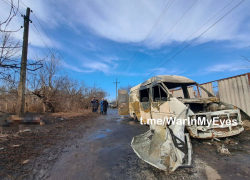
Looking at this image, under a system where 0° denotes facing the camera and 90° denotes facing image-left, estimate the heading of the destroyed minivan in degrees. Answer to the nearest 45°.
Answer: approximately 315°

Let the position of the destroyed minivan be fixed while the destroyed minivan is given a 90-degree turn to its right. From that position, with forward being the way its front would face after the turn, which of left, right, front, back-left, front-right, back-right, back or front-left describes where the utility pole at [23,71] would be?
front-right

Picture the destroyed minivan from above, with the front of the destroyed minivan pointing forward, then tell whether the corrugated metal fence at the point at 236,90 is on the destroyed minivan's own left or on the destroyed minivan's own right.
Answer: on the destroyed minivan's own left
